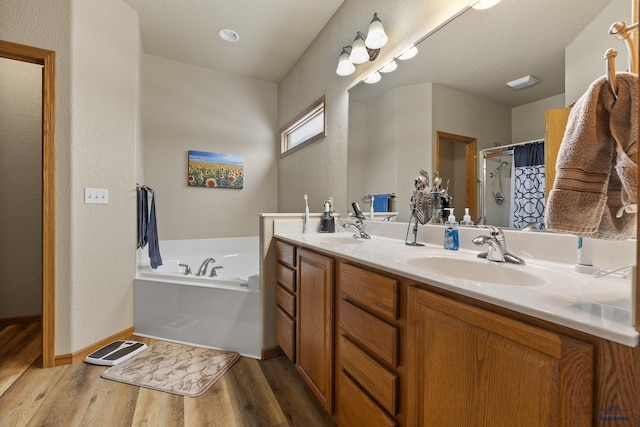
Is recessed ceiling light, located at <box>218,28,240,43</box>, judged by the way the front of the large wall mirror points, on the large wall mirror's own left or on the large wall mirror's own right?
on the large wall mirror's own right

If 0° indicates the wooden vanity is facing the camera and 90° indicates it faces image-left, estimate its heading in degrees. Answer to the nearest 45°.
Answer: approximately 45°

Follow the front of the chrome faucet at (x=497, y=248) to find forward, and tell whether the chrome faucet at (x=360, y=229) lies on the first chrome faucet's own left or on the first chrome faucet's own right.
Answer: on the first chrome faucet's own right

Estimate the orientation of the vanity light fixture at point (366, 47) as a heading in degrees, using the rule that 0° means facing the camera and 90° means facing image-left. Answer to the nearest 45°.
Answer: approximately 45°

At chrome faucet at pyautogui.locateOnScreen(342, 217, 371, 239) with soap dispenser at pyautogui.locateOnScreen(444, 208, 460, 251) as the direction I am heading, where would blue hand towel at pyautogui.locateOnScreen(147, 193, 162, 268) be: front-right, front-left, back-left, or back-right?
back-right

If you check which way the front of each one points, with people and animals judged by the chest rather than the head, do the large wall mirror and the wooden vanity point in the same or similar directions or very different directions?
same or similar directions

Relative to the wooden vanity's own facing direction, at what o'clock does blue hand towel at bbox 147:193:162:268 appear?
The blue hand towel is roughly at 2 o'clock from the wooden vanity.

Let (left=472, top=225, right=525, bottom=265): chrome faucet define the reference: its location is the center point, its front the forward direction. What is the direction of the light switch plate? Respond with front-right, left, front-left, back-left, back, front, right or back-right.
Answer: front-right

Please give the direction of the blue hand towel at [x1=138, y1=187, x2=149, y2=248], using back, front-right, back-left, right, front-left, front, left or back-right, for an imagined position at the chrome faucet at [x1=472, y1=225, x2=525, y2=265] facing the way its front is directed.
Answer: front-right

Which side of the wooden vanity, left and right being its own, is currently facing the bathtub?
right

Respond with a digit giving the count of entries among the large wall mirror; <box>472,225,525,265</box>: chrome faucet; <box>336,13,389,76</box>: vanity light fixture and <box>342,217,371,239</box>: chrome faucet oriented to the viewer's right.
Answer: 0

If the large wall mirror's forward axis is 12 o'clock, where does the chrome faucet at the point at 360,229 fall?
The chrome faucet is roughly at 2 o'clock from the large wall mirror.

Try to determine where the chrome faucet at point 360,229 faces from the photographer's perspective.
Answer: facing the viewer and to the left of the viewer
